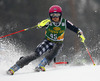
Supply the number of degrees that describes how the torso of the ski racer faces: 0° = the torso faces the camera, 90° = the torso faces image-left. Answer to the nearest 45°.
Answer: approximately 0°
